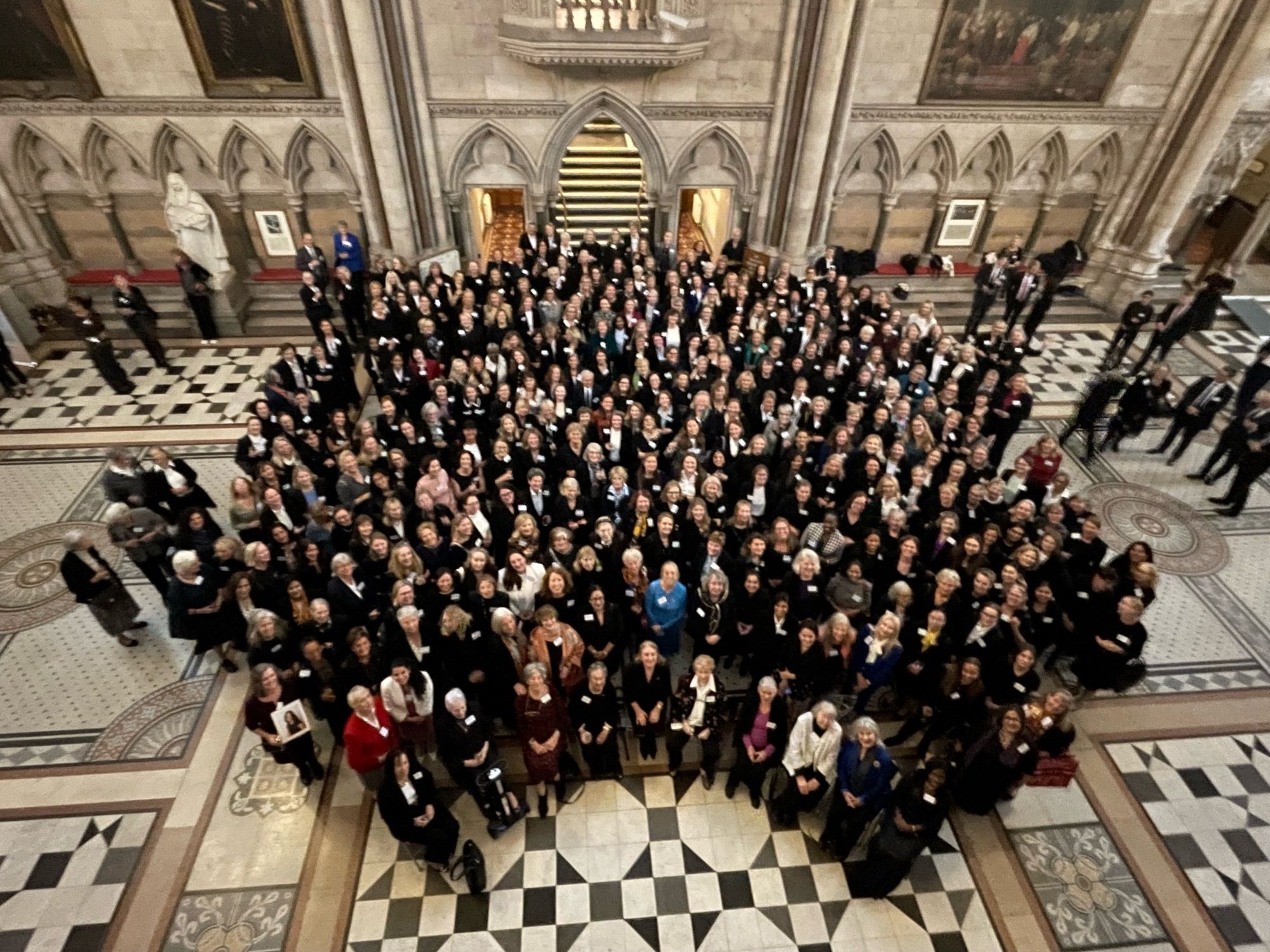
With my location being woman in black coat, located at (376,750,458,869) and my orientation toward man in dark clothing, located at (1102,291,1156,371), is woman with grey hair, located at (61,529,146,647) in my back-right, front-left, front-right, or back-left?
back-left

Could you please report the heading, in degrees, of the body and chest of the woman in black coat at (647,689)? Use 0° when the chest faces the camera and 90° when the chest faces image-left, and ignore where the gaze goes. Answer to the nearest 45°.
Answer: approximately 0°

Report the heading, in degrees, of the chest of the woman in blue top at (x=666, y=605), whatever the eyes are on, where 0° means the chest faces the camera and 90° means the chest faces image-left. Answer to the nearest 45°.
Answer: approximately 0°

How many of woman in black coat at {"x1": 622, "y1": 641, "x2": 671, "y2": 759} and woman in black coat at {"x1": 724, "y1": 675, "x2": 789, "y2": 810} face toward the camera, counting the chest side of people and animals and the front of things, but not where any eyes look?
2

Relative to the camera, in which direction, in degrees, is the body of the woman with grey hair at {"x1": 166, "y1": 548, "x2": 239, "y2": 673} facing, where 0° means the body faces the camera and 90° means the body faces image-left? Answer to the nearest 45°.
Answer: approximately 315°

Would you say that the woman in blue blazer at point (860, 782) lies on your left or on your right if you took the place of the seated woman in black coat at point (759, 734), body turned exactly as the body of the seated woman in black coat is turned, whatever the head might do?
on your left

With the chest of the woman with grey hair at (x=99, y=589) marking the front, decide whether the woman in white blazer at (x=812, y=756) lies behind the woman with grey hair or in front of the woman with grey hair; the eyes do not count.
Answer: in front
